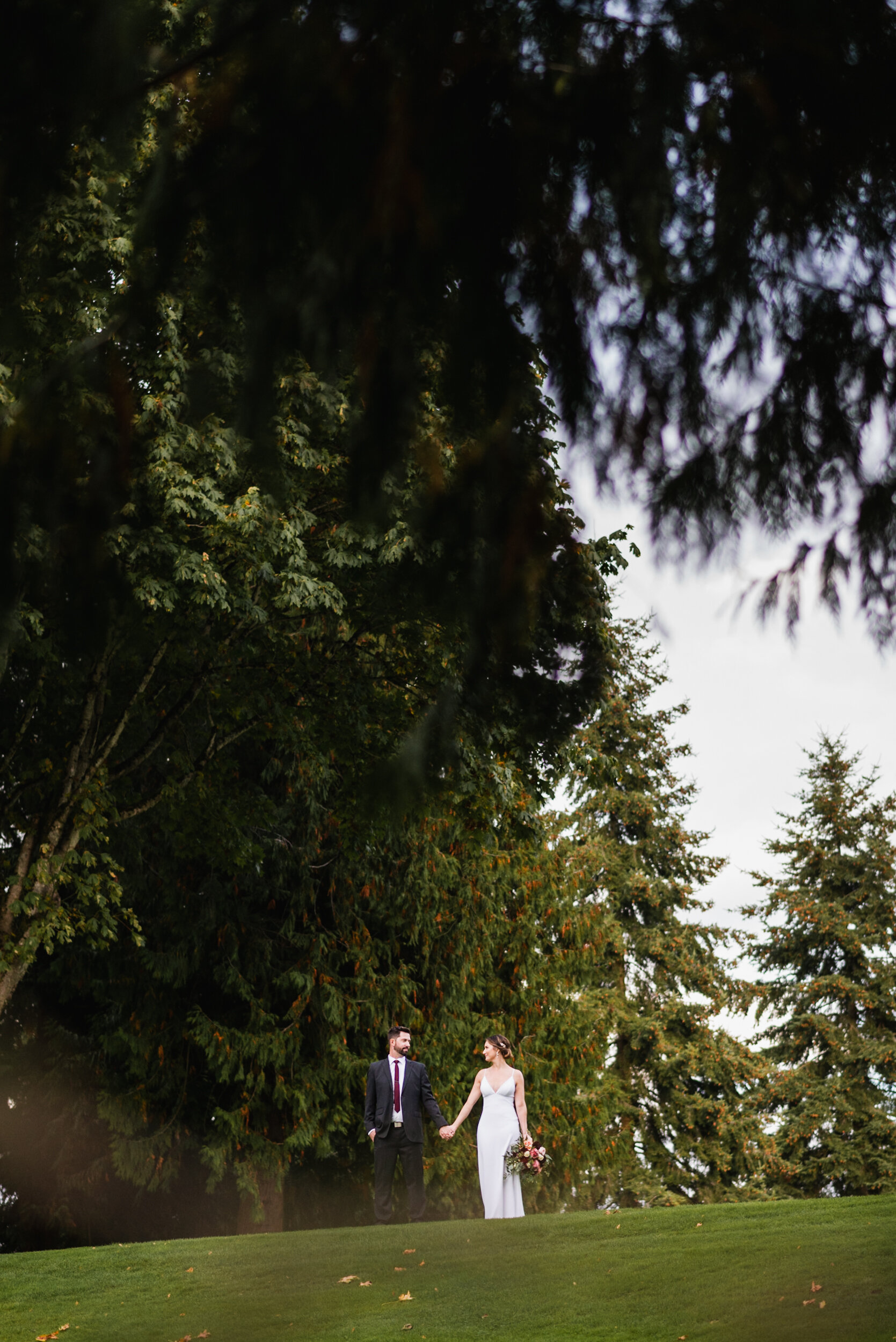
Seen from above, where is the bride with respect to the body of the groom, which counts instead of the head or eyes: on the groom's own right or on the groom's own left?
on the groom's own left

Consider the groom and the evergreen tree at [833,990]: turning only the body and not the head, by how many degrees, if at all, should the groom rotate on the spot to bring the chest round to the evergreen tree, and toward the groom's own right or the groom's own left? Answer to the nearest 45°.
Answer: approximately 135° to the groom's own left

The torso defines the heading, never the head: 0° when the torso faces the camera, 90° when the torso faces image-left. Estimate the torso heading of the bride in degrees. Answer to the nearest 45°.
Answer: approximately 0°

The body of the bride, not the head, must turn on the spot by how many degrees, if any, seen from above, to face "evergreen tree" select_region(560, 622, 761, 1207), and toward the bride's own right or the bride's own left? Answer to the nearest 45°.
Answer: approximately 180°

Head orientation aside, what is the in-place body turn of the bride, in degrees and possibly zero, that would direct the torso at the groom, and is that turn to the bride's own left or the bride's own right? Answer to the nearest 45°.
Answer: approximately 135° to the bride's own right

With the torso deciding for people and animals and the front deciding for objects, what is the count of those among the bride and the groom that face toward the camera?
2

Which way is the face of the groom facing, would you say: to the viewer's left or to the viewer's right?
to the viewer's right
